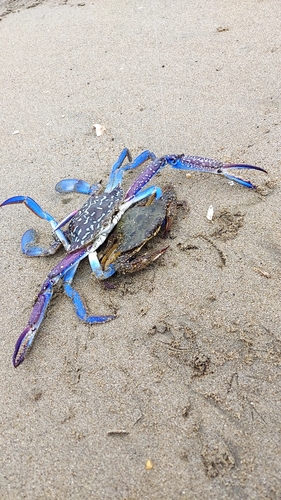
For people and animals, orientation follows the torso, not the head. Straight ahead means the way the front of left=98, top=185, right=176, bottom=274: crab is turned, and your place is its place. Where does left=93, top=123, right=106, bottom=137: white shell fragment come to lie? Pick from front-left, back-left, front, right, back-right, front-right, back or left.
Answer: back-left

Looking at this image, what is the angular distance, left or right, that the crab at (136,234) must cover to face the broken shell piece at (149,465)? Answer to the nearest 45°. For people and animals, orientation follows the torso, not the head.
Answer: approximately 45° to its right

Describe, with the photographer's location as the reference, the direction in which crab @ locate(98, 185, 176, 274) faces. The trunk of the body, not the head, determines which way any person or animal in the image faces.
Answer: facing the viewer and to the right of the viewer

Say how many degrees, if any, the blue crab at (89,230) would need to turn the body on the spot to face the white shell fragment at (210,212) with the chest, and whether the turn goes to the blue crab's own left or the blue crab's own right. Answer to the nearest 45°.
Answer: approximately 45° to the blue crab's own left

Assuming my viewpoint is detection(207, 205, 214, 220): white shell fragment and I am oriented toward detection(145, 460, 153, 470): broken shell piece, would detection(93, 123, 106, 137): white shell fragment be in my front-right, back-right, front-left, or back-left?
back-right

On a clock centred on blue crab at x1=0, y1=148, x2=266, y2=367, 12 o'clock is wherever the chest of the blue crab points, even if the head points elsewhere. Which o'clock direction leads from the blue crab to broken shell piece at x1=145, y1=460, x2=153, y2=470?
The broken shell piece is roughly at 2 o'clock from the blue crab.
